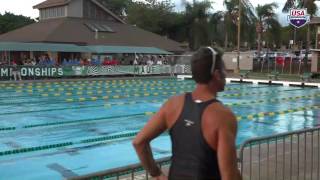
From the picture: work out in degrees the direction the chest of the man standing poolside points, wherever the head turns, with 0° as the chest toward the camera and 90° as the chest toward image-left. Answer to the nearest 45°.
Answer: approximately 225°

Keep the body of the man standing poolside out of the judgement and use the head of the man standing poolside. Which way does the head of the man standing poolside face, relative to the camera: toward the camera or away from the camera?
away from the camera
